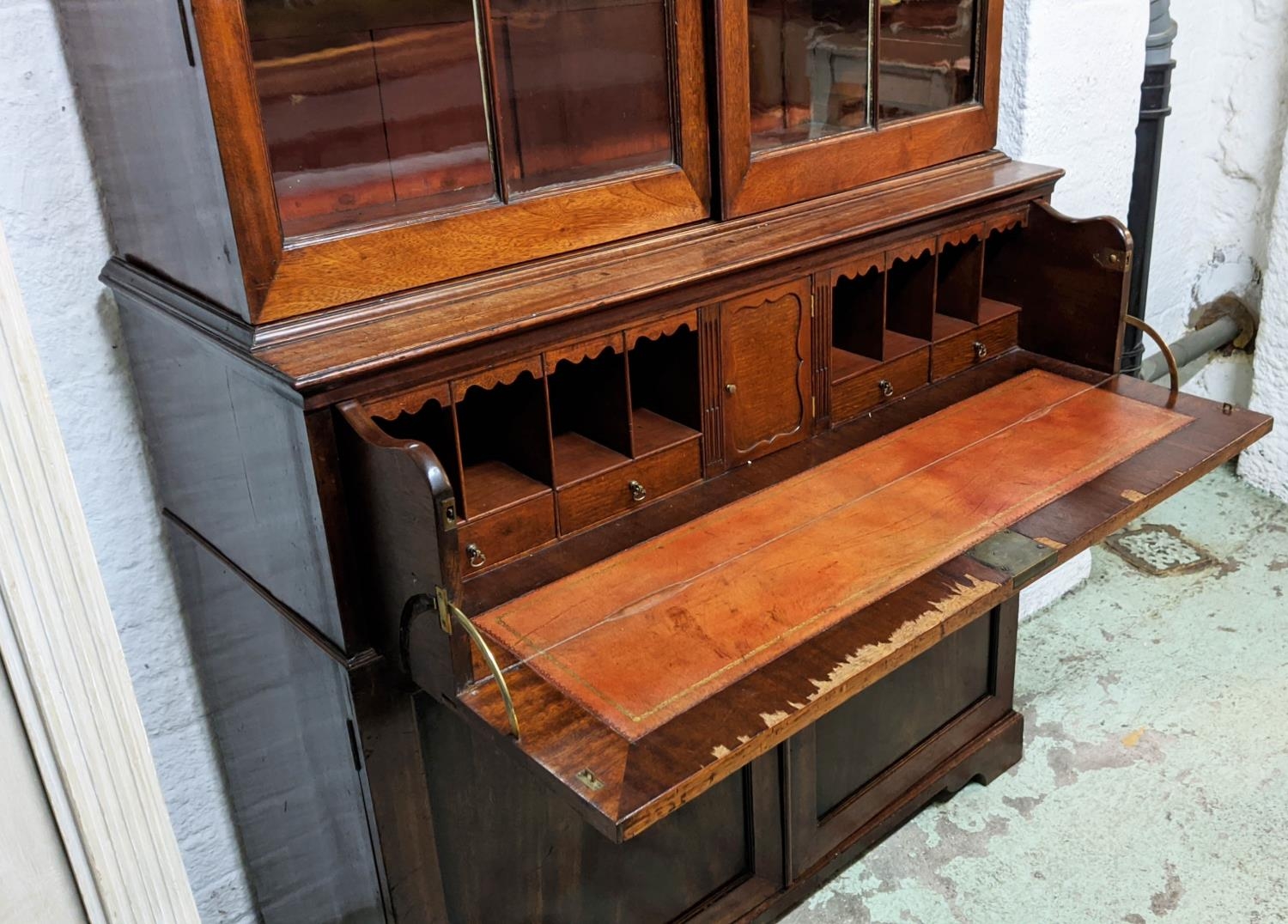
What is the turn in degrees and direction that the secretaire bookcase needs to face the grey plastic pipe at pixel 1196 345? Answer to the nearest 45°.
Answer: approximately 90° to its left

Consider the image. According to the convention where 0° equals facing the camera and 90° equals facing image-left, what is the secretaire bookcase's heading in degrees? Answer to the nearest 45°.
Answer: approximately 315°

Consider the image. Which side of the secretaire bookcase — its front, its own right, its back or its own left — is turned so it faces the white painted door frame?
right
